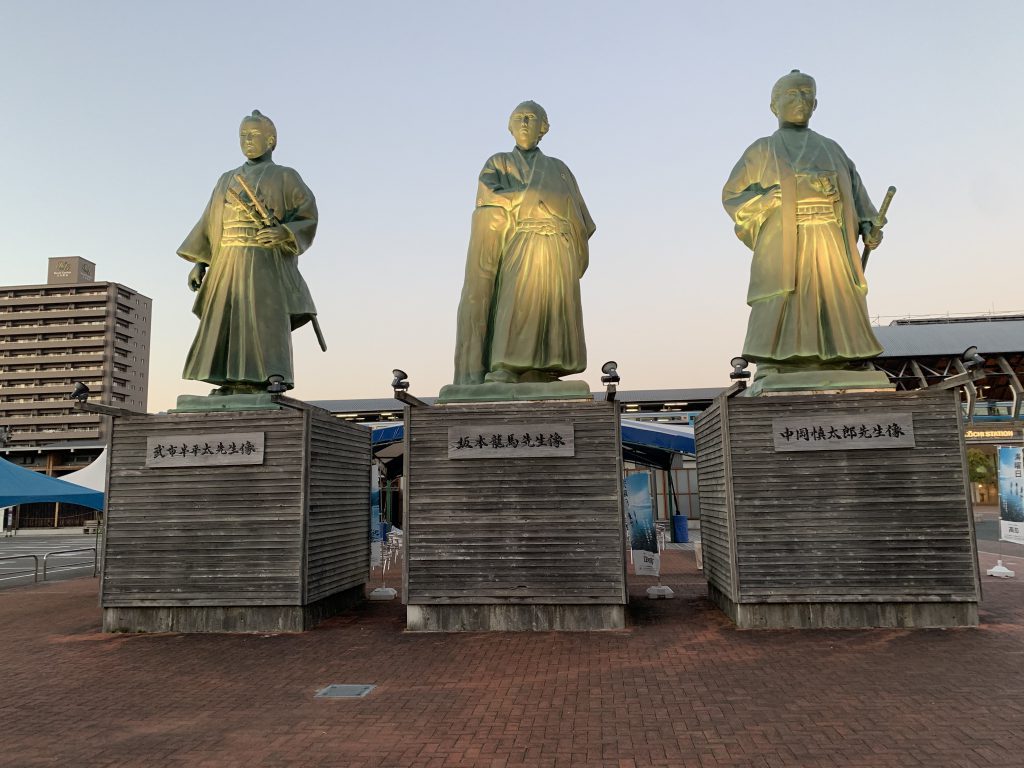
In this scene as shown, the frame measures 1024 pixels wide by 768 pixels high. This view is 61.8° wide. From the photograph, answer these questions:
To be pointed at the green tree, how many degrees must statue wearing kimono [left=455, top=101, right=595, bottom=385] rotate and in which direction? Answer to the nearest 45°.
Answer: approximately 135° to its left

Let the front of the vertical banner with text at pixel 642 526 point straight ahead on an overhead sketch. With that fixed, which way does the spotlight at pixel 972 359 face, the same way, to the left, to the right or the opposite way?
the opposite way

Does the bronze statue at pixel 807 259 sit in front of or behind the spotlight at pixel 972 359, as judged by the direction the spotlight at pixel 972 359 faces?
in front

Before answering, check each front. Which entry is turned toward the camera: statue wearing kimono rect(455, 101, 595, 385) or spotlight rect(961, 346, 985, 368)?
the statue wearing kimono

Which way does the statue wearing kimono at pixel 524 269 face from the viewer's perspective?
toward the camera

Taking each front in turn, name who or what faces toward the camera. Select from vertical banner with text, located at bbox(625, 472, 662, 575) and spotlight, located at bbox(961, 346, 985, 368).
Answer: the vertical banner with text

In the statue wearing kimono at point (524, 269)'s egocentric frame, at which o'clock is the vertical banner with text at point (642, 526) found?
The vertical banner with text is roughly at 7 o'clock from the statue wearing kimono.

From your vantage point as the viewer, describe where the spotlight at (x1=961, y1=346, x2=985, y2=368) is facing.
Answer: facing away from the viewer and to the left of the viewer

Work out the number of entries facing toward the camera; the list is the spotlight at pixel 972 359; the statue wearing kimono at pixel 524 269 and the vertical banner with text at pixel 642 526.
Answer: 2

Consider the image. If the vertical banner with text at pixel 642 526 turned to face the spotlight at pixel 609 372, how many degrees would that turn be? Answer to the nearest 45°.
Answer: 0° — it already faces it

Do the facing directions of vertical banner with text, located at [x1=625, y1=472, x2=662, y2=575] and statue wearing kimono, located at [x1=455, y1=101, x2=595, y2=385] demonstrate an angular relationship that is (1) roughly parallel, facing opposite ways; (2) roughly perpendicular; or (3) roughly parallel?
roughly parallel
